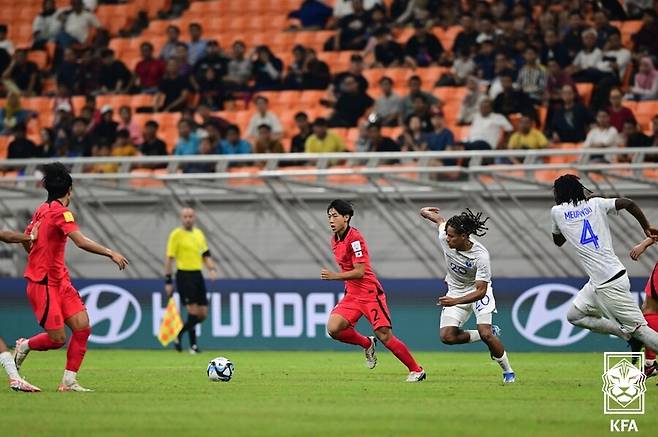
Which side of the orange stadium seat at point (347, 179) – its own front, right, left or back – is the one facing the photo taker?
front

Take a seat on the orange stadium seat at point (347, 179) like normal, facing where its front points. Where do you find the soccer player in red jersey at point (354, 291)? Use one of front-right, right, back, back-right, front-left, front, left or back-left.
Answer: front

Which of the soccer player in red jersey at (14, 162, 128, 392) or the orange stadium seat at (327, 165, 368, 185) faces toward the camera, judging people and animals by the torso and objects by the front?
the orange stadium seat

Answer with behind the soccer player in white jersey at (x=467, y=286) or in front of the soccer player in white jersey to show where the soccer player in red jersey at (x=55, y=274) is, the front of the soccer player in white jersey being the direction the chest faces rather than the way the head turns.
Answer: in front

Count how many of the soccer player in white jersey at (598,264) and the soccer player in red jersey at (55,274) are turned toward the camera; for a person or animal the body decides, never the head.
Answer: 0

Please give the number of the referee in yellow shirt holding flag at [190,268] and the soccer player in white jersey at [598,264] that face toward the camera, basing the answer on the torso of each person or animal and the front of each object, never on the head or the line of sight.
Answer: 1

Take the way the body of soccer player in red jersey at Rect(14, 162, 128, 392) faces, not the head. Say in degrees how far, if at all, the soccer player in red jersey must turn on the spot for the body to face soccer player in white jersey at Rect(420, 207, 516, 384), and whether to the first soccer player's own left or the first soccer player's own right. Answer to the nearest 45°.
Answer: approximately 45° to the first soccer player's own right

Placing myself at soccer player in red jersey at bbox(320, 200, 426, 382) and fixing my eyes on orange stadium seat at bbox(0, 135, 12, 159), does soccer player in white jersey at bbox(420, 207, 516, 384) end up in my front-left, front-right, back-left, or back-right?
back-right

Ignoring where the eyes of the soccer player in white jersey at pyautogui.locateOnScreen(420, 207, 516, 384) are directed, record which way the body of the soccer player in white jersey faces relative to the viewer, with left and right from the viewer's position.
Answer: facing the viewer and to the left of the viewer

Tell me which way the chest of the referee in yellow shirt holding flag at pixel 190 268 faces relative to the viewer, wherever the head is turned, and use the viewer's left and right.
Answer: facing the viewer

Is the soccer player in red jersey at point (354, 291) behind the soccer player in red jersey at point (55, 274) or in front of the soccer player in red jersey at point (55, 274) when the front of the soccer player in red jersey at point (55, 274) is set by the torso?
in front

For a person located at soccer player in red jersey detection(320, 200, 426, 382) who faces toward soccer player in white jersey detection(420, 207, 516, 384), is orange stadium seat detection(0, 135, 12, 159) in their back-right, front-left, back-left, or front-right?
back-left

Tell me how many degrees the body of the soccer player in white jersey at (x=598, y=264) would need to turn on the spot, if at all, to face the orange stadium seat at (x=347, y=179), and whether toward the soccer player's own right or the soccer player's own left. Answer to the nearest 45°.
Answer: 0° — they already face it

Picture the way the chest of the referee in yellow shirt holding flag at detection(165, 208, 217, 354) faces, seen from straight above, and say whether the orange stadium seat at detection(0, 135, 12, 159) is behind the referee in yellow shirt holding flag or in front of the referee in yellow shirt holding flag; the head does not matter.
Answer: behind
